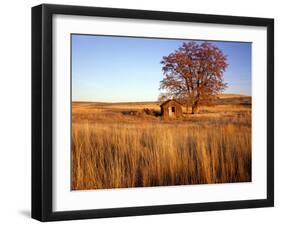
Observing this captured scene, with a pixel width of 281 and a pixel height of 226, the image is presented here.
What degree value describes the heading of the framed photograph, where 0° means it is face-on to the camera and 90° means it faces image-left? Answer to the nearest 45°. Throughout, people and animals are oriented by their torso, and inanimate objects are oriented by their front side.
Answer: approximately 315°
